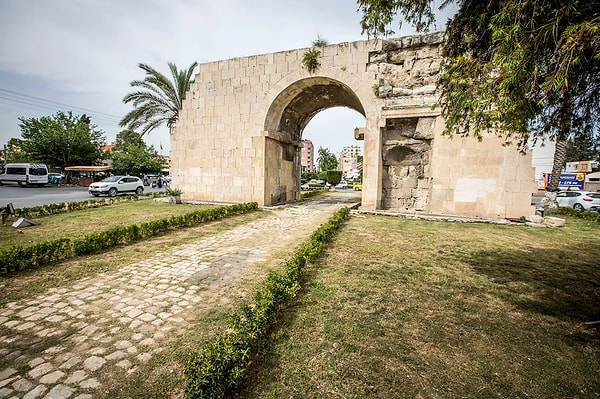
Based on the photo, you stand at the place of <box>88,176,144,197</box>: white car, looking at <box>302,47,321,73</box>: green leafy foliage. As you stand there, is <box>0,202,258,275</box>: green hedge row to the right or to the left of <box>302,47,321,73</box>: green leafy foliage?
right

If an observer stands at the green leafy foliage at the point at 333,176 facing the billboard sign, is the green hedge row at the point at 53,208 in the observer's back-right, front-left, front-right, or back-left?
back-right

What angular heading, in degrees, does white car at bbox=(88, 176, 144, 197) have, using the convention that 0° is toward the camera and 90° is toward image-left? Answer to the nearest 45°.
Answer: approximately 45°

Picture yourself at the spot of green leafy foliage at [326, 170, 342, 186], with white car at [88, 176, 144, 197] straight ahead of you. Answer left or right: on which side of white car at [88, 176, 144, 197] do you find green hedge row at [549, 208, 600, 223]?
left

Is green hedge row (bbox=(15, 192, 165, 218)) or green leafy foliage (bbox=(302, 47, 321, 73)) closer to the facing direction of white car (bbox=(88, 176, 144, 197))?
the green hedge row

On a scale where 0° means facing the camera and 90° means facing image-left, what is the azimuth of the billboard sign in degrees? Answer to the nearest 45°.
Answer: approximately 0°

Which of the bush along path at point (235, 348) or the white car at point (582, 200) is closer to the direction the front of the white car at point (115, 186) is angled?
the bush along path
